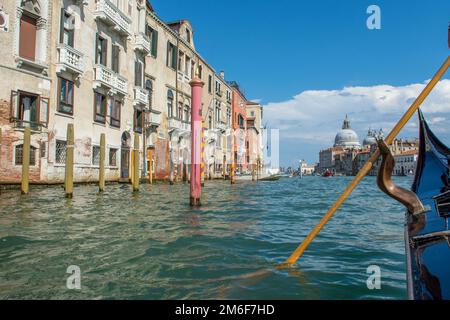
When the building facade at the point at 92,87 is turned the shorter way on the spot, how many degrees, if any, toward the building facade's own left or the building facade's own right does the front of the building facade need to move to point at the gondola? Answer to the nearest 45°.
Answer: approximately 45° to the building facade's own right

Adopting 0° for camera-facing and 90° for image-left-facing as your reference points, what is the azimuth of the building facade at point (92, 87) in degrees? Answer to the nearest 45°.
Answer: approximately 315°

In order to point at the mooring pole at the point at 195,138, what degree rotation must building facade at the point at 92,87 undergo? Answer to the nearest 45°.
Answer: approximately 45° to its right

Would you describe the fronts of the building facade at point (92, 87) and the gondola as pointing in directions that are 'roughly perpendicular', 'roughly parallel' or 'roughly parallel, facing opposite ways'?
roughly perpendicular
